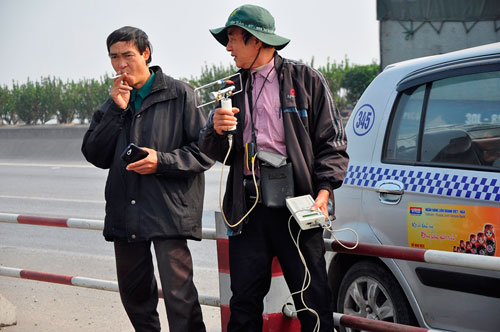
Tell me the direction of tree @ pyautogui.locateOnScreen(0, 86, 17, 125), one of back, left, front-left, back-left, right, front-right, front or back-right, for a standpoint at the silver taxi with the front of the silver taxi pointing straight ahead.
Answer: back

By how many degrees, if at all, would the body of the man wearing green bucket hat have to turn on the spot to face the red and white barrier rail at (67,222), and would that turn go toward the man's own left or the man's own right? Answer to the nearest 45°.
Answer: approximately 90° to the man's own right

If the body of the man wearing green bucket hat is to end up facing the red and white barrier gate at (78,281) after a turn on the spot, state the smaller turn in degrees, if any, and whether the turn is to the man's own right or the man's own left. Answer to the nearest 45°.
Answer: approximately 90° to the man's own right

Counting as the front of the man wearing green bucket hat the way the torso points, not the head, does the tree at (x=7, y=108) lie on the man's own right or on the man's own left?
on the man's own right

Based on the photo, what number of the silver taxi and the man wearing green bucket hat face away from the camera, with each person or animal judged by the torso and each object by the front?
0

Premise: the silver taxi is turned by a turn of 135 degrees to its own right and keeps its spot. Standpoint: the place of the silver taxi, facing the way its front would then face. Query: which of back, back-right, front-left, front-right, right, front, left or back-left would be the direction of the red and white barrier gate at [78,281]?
front

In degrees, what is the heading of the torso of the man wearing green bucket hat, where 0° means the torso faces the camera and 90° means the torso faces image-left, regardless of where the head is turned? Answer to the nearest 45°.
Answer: approximately 45°

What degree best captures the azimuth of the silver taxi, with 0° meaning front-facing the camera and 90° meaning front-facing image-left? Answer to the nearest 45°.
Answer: approximately 315°

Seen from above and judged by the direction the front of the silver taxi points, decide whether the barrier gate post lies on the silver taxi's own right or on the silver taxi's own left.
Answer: on the silver taxi's own right

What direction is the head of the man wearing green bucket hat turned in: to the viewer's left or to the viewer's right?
to the viewer's left

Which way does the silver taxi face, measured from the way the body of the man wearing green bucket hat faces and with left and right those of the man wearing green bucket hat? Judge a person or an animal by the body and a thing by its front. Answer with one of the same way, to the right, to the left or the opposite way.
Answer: to the left

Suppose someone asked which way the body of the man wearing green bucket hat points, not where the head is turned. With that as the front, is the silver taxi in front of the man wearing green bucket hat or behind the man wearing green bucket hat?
behind
